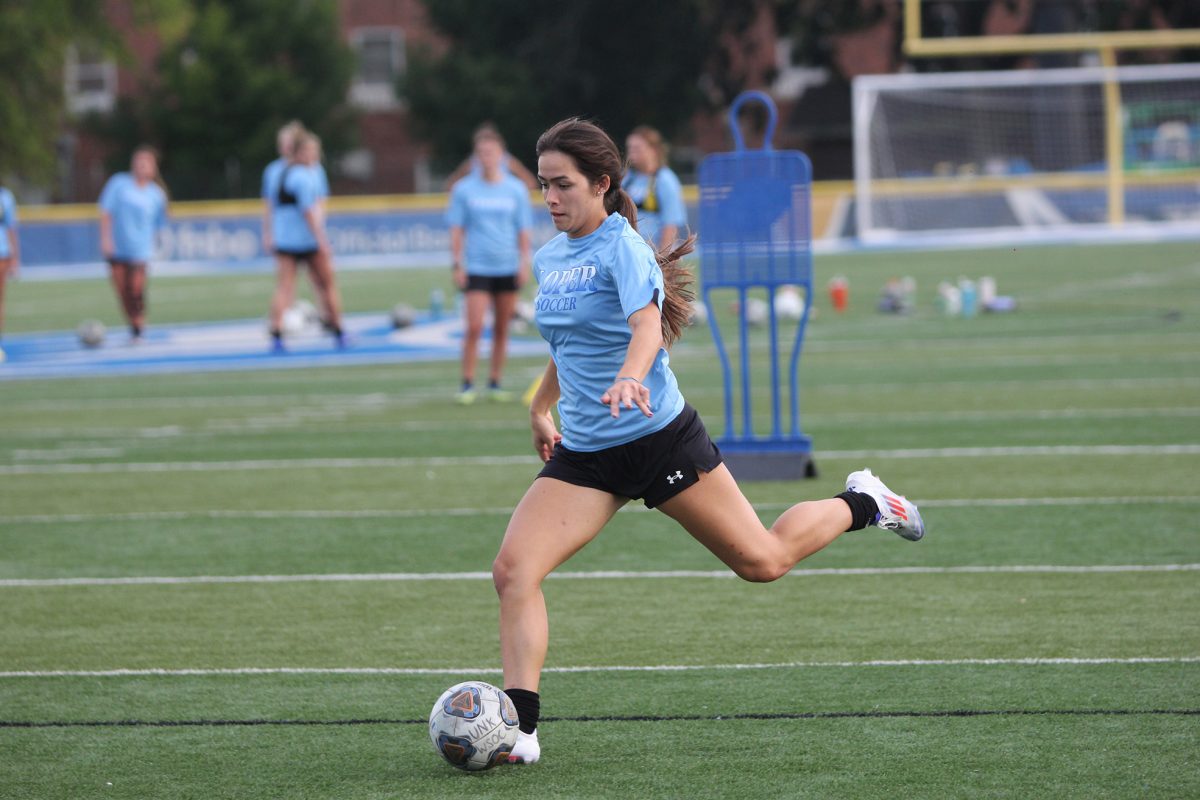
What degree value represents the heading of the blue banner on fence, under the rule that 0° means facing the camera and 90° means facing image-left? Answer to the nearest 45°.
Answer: approximately 0°

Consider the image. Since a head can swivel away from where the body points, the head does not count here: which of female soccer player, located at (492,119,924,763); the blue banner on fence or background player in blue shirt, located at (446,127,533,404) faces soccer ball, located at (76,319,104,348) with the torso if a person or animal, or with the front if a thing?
the blue banner on fence

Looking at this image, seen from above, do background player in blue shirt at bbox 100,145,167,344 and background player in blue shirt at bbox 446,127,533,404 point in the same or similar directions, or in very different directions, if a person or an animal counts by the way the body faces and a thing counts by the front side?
same or similar directions

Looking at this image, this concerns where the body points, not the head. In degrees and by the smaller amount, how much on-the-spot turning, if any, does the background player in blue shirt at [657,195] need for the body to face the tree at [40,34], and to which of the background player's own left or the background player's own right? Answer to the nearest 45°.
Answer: approximately 90° to the background player's own right

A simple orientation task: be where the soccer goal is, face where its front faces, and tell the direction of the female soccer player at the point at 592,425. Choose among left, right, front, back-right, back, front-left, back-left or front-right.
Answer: front

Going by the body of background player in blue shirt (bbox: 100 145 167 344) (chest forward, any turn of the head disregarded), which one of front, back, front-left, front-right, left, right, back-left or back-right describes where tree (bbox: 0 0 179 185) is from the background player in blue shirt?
back

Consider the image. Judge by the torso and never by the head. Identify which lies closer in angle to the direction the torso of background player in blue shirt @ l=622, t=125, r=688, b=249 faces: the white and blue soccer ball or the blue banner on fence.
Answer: the white and blue soccer ball

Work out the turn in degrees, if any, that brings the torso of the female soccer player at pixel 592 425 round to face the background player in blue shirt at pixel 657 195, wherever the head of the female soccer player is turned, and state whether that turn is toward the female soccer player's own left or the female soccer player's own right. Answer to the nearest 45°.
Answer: approximately 135° to the female soccer player's own right

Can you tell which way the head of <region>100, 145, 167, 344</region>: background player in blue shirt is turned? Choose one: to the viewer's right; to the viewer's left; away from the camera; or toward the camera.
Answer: toward the camera

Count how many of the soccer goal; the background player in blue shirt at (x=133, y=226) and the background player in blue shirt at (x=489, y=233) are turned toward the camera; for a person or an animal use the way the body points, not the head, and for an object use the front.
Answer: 3

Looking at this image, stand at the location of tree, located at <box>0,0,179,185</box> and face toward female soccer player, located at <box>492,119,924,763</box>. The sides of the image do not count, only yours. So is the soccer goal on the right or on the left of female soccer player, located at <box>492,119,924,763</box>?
left

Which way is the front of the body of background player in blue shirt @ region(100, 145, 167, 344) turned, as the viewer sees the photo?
toward the camera

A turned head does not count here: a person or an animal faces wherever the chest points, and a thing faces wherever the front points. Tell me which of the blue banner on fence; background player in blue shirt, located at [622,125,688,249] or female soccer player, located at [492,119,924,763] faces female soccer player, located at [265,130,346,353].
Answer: the blue banner on fence

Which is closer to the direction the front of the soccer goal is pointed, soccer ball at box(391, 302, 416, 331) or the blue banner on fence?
the soccer ball

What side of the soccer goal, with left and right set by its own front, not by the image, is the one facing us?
front
